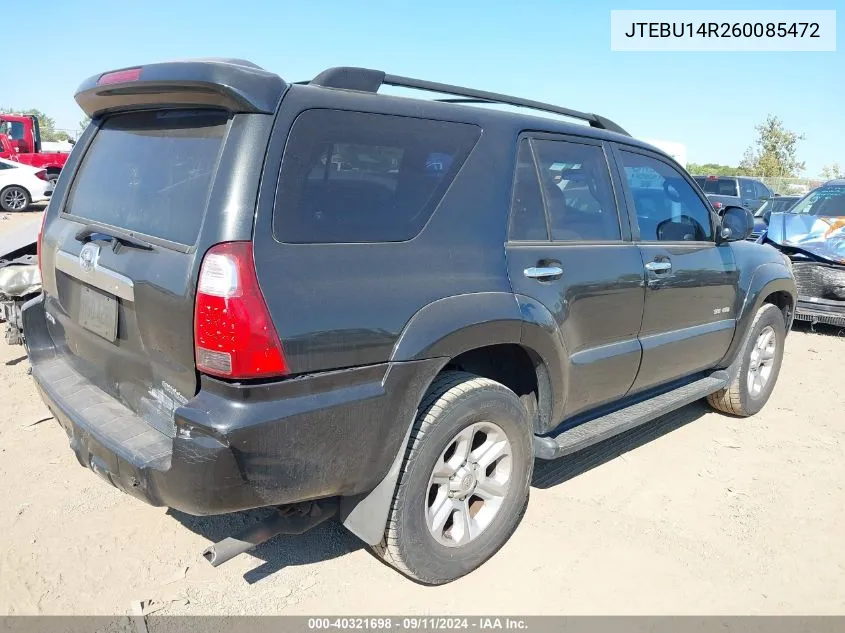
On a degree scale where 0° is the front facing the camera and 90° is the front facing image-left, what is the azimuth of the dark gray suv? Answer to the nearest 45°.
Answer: approximately 225°

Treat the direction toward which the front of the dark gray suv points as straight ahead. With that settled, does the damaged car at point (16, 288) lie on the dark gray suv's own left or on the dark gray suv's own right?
on the dark gray suv's own left

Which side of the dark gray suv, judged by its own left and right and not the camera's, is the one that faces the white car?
left

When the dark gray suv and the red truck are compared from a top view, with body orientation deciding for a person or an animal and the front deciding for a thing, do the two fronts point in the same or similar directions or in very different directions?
very different directions

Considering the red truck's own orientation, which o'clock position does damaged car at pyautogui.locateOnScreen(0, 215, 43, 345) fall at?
The damaged car is roughly at 9 o'clock from the red truck.

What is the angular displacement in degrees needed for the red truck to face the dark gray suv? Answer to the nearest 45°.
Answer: approximately 90° to its left

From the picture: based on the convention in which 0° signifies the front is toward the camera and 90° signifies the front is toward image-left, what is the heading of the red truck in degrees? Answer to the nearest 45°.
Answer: approximately 90°
